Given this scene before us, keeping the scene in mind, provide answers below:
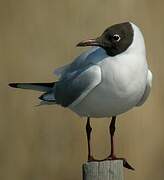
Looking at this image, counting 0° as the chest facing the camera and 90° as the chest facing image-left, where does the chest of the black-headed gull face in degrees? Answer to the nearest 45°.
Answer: approximately 315°

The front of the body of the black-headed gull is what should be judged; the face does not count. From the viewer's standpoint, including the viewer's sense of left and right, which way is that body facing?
facing the viewer and to the right of the viewer
